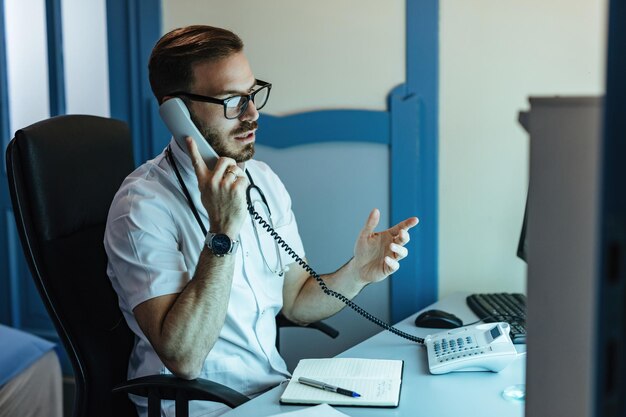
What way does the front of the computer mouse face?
to the viewer's right

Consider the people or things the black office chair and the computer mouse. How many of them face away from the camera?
0

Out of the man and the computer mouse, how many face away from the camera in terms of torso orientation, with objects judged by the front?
0

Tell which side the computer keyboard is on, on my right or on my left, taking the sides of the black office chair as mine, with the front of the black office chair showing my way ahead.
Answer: on my left

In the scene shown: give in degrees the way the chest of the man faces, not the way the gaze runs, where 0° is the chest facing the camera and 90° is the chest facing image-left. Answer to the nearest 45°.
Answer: approximately 315°

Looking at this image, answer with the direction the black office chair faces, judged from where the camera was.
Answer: facing the viewer and to the right of the viewer
